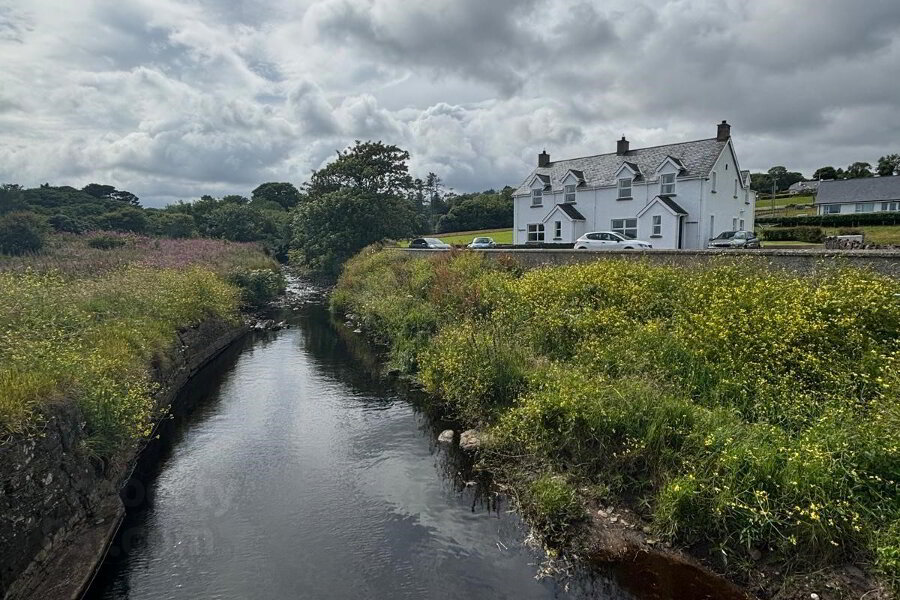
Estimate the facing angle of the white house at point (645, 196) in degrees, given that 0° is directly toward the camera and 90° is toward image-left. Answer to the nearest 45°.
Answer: approximately 45°

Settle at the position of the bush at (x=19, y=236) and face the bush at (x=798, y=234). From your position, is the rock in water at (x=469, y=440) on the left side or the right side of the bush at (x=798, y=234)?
right

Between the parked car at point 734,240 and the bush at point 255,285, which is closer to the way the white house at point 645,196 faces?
the bush

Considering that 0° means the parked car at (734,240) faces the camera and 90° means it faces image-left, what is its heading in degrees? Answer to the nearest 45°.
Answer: approximately 45°

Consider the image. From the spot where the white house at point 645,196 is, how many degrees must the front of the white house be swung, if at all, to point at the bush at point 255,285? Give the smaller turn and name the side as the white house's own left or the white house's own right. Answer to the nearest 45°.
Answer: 0° — it already faces it
